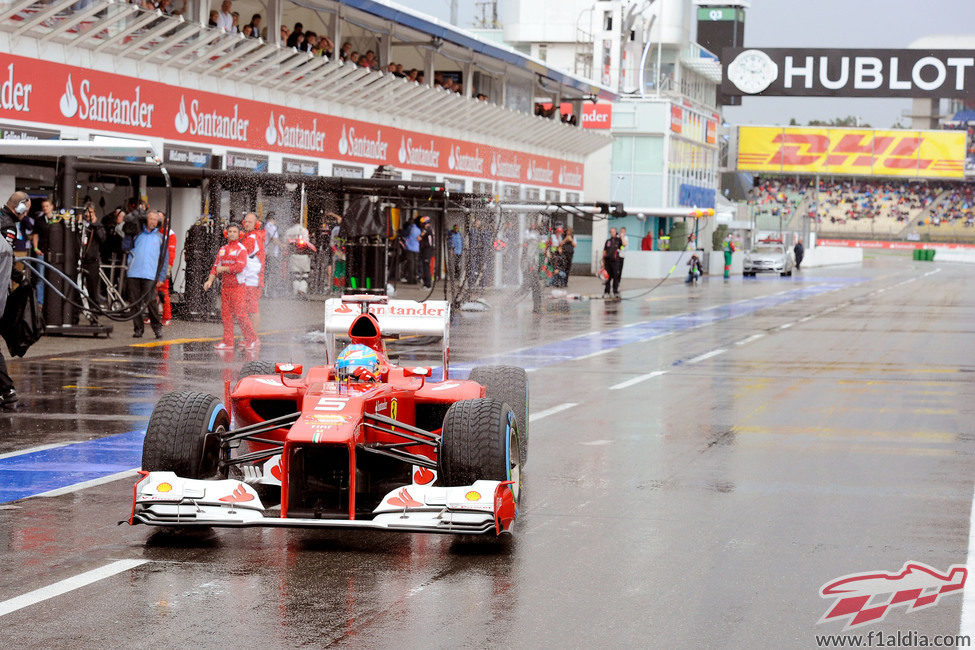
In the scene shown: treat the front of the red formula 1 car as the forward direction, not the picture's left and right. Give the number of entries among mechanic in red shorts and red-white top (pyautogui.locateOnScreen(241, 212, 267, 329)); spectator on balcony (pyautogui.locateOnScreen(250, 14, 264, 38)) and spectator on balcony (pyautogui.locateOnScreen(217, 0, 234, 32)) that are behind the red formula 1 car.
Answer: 3

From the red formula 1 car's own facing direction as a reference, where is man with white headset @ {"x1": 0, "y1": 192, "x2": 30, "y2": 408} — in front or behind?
behind

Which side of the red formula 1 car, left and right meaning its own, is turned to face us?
front

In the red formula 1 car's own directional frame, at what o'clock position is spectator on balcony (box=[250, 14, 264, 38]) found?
The spectator on balcony is roughly at 6 o'clock from the red formula 1 car.

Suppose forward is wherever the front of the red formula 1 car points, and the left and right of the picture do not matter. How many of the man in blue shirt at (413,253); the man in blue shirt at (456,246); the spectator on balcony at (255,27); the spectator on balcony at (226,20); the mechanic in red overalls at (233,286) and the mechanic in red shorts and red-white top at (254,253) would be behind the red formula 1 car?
6

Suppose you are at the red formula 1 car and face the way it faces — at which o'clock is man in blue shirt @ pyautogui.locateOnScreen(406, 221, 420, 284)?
The man in blue shirt is roughly at 6 o'clock from the red formula 1 car.

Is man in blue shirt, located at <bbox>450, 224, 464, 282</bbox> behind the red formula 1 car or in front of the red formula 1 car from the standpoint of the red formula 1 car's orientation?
behind

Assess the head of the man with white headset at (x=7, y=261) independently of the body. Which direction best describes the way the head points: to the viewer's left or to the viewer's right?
to the viewer's right

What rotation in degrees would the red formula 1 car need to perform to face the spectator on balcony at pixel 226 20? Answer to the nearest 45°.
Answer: approximately 180°

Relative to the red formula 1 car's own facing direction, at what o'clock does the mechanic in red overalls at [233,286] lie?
The mechanic in red overalls is roughly at 6 o'clock from the red formula 1 car.
